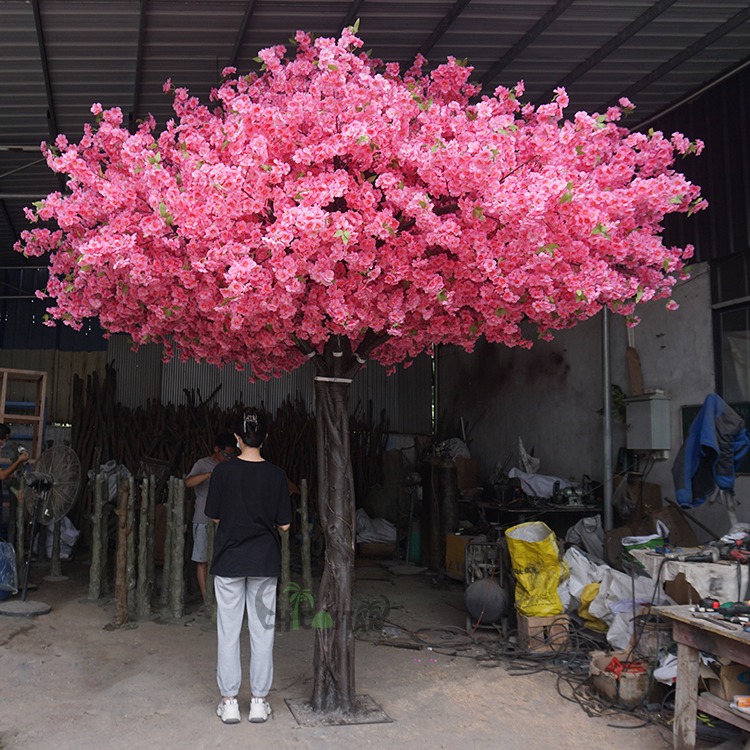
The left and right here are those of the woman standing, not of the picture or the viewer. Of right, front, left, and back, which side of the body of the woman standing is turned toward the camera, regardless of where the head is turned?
back

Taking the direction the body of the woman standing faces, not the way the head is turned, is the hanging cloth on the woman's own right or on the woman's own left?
on the woman's own right

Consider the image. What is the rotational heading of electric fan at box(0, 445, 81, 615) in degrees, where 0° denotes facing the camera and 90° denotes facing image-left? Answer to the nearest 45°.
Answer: approximately 225°

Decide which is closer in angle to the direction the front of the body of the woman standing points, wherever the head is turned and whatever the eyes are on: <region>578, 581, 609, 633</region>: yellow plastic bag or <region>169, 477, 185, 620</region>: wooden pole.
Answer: the wooden pole

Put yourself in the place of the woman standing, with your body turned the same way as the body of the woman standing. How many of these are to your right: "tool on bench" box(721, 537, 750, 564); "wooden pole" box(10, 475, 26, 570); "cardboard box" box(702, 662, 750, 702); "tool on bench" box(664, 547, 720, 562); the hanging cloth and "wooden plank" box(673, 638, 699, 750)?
5

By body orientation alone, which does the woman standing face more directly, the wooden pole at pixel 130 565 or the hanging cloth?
the wooden pole
